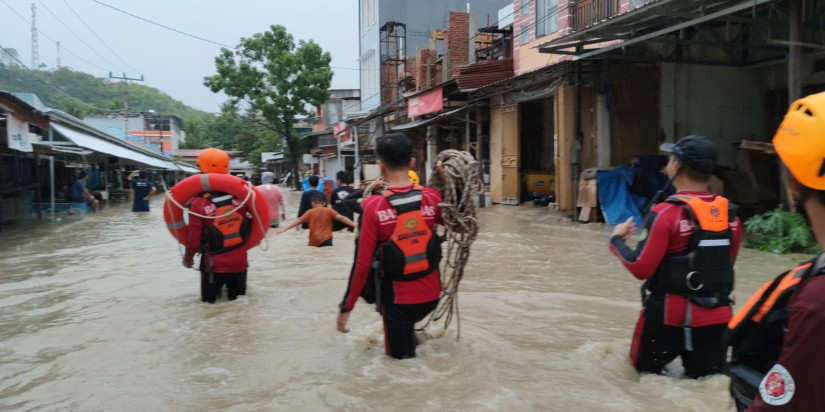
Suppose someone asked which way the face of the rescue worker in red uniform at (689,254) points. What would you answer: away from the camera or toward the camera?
away from the camera

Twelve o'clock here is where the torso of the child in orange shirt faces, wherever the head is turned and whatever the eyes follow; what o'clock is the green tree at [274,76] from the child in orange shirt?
The green tree is roughly at 12 o'clock from the child in orange shirt.

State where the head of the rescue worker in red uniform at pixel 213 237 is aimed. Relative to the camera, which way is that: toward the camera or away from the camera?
away from the camera

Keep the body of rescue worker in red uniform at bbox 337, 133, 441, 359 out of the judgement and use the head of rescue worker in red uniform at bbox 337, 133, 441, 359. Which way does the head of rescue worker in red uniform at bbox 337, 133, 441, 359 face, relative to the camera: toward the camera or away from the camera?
away from the camera

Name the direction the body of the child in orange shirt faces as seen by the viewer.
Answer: away from the camera
